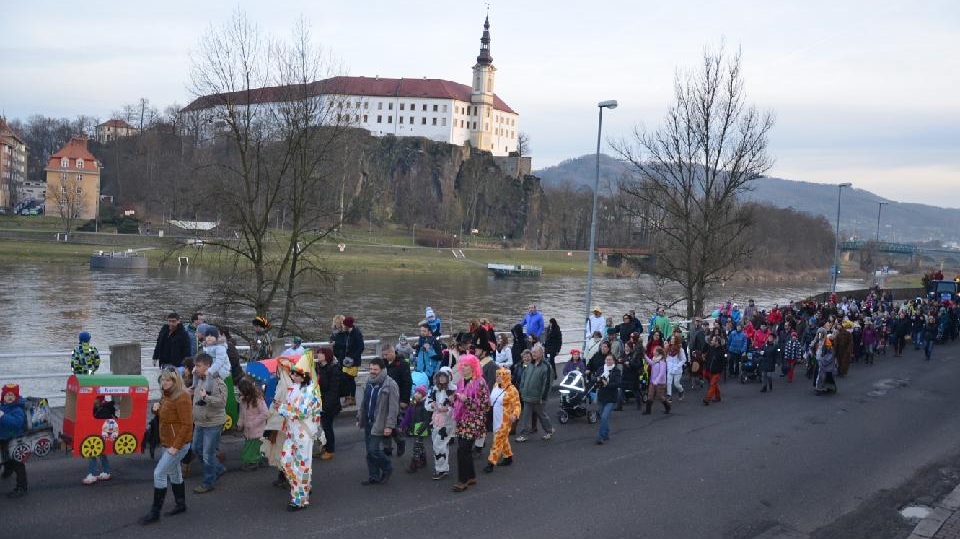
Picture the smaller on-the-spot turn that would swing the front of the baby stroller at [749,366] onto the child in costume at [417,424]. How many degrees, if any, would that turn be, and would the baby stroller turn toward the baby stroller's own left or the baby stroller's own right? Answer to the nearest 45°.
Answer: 0° — it already faces them

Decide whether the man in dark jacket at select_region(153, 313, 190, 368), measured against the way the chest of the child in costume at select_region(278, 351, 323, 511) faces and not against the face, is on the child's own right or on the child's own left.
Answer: on the child's own right

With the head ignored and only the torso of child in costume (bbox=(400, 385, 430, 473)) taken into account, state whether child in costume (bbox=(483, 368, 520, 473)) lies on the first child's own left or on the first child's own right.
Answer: on the first child's own left

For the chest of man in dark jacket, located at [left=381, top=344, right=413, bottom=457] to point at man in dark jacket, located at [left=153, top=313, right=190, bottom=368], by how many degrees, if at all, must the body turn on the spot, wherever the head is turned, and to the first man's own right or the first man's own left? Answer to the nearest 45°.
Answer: approximately 90° to the first man's own right

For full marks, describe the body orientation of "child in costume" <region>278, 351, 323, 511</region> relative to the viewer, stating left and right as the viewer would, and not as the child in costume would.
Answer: facing the viewer and to the left of the viewer

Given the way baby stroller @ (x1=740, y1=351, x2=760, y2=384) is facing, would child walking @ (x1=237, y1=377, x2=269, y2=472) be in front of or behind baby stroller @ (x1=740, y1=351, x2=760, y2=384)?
in front

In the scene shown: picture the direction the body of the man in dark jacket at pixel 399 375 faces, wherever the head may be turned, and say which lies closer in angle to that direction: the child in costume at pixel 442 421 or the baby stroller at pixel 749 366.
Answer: the child in costume

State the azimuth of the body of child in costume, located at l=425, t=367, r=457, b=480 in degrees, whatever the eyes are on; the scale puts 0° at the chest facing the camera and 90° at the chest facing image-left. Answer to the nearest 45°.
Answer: approximately 45°

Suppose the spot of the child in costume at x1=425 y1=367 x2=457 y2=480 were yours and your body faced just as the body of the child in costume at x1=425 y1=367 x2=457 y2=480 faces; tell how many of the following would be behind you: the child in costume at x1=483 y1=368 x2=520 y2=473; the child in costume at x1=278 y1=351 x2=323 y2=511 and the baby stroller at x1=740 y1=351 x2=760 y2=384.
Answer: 2

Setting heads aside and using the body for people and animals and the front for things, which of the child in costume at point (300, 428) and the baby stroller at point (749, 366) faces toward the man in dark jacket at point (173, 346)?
the baby stroller

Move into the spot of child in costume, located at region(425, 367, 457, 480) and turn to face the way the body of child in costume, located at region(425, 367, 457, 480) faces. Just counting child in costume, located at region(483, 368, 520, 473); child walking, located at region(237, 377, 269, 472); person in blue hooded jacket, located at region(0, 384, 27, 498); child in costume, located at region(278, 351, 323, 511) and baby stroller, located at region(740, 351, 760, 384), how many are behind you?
2

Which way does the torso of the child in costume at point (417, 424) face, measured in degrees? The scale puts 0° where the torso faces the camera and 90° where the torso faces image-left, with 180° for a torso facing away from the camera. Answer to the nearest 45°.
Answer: approximately 45°

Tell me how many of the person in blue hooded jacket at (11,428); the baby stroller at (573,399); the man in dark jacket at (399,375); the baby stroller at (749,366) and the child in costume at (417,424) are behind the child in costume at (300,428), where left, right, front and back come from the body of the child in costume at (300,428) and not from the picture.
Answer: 4

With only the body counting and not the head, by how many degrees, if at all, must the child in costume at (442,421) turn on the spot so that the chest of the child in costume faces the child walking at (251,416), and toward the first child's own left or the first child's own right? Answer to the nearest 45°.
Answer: approximately 45° to the first child's own right

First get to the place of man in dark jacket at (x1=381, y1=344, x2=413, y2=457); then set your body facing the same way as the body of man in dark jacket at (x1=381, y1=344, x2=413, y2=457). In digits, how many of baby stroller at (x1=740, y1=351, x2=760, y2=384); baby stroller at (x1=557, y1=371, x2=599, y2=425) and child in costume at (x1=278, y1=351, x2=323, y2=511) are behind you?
2

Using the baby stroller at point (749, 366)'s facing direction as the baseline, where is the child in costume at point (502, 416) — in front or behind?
in front
